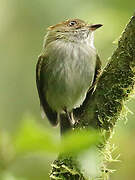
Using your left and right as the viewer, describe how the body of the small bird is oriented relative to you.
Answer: facing the viewer and to the right of the viewer

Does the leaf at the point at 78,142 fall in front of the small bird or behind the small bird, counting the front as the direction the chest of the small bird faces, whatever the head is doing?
in front

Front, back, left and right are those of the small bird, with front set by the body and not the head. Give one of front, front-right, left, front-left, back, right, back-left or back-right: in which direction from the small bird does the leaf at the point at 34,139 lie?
front-right
